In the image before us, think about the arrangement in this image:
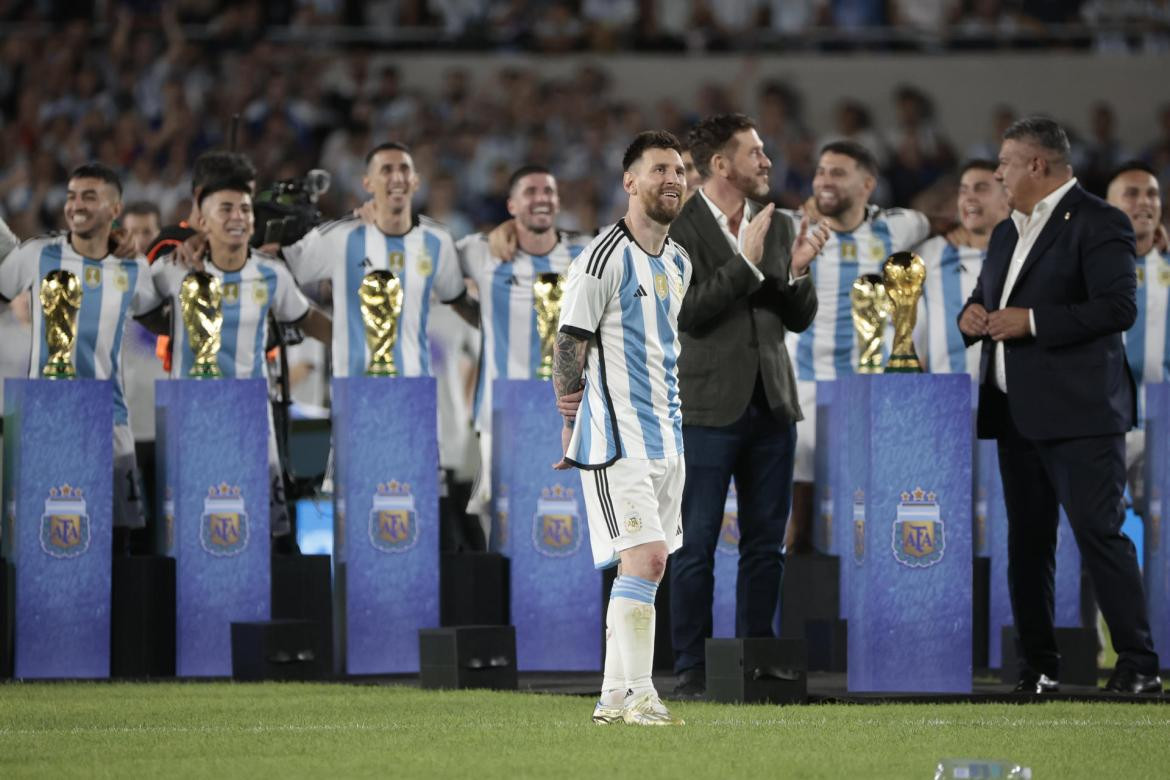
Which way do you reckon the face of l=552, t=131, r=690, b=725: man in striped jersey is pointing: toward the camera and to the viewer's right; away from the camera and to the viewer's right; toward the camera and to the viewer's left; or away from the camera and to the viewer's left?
toward the camera and to the viewer's right

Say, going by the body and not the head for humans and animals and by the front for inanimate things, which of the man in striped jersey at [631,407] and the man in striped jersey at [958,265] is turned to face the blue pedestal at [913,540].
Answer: the man in striped jersey at [958,265]

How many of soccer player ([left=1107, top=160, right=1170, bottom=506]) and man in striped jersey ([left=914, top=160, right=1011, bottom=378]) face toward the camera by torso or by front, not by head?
2

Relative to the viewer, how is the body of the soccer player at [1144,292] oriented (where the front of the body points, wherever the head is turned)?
toward the camera

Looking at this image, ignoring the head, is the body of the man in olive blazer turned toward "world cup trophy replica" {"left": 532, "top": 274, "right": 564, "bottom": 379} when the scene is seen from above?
no

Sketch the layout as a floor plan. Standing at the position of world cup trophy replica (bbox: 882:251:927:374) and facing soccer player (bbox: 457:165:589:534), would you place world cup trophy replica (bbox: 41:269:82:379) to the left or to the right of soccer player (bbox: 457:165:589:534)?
left

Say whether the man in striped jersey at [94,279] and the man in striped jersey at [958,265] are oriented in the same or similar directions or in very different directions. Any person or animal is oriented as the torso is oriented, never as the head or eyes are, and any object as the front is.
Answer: same or similar directions

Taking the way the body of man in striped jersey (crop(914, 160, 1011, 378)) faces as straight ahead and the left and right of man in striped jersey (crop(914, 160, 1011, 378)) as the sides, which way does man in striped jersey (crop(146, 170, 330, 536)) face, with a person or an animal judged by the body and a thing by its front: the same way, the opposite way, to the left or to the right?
the same way

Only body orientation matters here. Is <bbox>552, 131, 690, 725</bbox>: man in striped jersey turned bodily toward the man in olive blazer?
no

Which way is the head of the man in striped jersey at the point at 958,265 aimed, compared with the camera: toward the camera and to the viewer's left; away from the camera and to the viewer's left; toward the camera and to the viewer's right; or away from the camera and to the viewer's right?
toward the camera and to the viewer's left

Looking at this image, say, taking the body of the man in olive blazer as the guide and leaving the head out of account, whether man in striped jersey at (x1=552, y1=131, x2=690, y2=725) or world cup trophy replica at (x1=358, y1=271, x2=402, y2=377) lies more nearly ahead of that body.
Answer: the man in striped jersey

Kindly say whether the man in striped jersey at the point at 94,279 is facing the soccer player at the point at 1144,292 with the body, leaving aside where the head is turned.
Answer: no

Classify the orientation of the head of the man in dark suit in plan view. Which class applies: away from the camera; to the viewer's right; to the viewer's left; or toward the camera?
to the viewer's left

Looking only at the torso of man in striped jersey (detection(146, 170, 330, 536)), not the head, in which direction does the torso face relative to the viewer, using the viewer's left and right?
facing the viewer

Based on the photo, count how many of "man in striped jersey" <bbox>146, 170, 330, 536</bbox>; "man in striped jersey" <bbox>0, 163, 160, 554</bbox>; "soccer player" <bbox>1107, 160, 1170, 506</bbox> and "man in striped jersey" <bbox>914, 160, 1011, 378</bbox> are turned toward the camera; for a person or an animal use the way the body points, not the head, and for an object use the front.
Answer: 4

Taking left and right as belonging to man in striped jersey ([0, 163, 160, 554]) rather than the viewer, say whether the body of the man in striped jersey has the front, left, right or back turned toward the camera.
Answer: front
